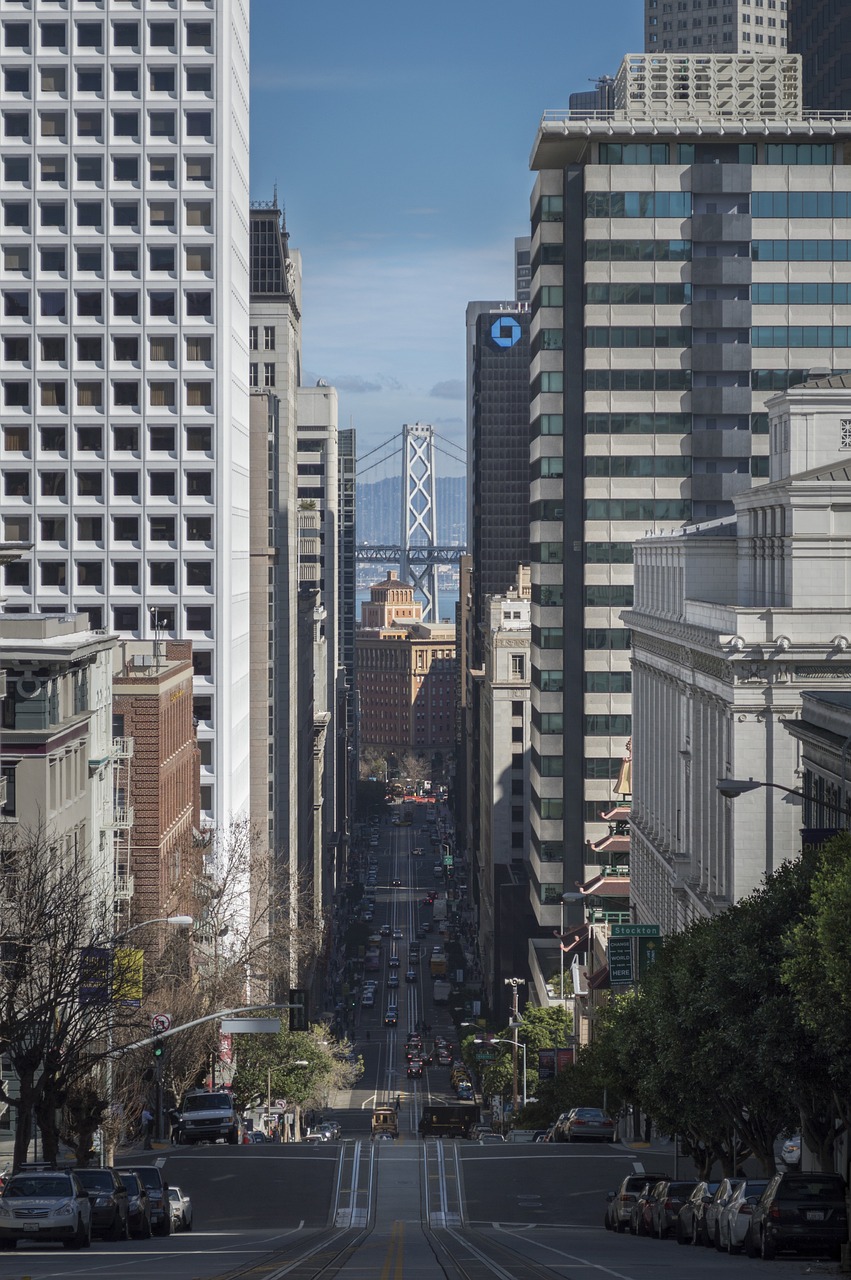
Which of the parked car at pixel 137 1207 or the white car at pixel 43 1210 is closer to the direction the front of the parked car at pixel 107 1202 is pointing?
the white car

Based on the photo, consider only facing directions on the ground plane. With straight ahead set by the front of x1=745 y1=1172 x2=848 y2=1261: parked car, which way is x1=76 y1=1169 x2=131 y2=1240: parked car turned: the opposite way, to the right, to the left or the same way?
the opposite way

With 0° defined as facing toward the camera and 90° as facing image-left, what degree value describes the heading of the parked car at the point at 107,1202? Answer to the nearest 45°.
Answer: approximately 0°

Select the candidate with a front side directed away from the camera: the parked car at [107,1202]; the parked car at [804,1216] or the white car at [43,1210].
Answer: the parked car at [804,1216]

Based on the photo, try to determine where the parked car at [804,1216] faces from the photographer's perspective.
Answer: facing away from the viewer
